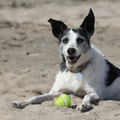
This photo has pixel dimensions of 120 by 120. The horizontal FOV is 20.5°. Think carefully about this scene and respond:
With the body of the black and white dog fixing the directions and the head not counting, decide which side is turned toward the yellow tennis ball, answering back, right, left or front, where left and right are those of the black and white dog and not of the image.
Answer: front

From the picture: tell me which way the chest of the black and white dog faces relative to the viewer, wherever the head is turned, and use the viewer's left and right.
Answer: facing the viewer and to the left of the viewer
